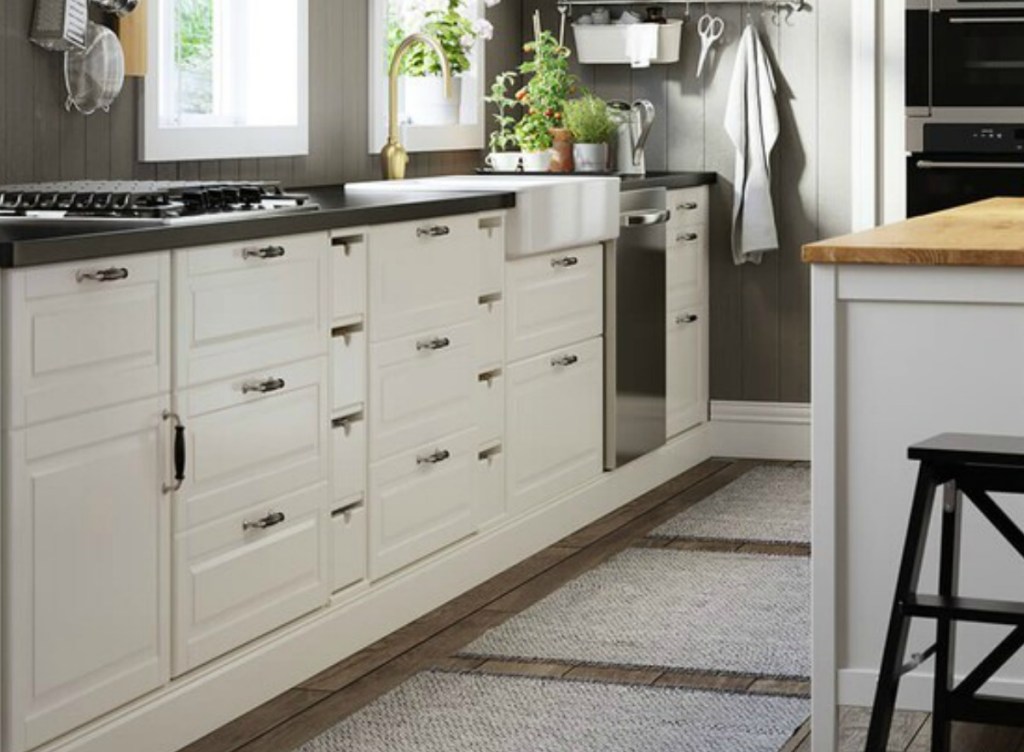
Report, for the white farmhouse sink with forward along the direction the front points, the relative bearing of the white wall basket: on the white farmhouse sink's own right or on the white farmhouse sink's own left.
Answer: on the white farmhouse sink's own left

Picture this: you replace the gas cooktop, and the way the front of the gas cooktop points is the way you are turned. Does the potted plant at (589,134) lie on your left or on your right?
on your left

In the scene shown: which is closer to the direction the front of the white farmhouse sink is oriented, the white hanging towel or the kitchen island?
the kitchen island

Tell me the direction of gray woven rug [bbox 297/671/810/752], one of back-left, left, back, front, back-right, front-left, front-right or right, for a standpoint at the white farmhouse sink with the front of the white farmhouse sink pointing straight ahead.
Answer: front-right

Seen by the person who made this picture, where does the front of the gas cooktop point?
facing the viewer and to the right of the viewer

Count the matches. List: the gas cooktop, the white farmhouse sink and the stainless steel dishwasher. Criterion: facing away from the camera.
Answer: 0

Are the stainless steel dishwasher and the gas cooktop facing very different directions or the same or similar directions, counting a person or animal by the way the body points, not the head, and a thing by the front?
same or similar directions

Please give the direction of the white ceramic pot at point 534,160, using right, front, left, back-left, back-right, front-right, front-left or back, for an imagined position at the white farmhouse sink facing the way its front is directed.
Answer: back-left

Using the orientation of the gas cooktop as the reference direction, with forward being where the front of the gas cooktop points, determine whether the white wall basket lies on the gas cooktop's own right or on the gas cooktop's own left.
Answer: on the gas cooktop's own left
